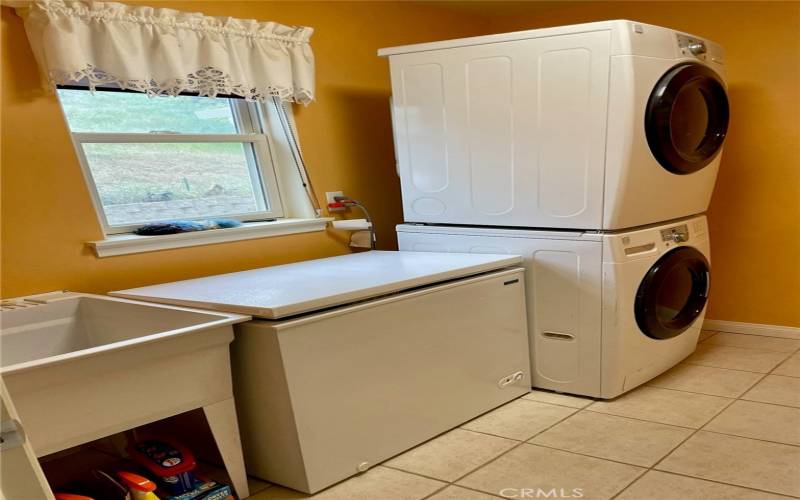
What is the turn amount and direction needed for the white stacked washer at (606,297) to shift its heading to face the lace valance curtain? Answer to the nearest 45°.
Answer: approximately 135° to its right

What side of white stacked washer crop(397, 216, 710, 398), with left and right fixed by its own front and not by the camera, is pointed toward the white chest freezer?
right

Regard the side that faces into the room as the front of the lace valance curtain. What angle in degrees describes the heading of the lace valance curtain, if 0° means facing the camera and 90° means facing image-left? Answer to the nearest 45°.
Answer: approximately 315°

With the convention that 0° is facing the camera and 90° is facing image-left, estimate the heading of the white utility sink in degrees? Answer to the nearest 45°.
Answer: approximately 315°

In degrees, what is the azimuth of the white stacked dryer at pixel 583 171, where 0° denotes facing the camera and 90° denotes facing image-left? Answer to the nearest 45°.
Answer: approximately 315°

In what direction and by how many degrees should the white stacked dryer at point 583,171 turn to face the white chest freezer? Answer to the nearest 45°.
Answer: approximately 90° to its right

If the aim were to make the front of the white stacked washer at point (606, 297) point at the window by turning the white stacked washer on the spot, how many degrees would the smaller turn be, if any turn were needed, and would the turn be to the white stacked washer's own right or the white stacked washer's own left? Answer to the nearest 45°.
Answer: approximately 135° to the white stacked washer's own right
